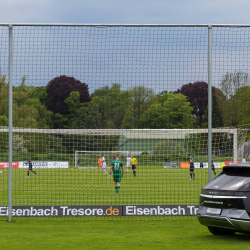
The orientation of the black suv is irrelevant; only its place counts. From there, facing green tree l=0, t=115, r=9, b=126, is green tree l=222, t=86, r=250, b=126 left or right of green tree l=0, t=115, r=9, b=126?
right

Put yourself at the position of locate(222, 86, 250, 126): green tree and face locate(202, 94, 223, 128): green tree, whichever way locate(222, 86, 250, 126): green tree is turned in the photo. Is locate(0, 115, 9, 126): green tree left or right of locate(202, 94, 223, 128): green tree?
left

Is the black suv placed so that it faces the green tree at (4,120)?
no
